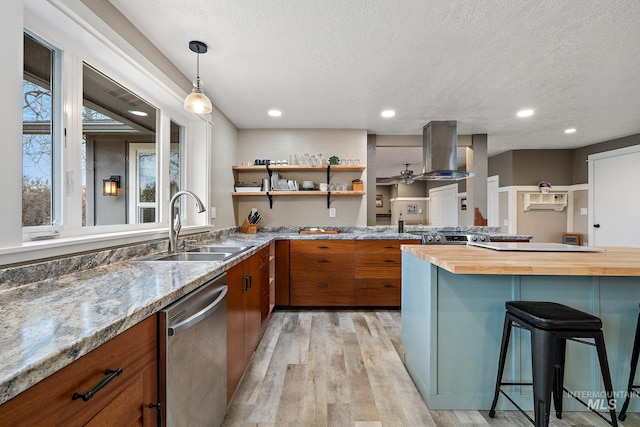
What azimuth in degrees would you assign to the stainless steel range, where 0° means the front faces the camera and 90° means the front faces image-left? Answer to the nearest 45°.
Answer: approximately 0°

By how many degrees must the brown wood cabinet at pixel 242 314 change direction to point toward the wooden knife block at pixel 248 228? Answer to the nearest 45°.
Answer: approximately 90° to its left

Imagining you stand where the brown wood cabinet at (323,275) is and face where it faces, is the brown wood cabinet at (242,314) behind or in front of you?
in front

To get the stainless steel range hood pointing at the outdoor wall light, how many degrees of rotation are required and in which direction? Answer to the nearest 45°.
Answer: approximately 45° to its right

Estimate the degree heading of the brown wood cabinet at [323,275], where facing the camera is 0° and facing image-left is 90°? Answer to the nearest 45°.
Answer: approximately 0°

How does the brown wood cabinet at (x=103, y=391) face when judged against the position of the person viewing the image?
facing the viewer and to the right of the viewer

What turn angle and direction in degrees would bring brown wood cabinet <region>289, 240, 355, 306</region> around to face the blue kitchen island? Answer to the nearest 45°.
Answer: approximately 45° to its left

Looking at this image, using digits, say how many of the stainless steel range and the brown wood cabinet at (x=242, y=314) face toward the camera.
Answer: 1

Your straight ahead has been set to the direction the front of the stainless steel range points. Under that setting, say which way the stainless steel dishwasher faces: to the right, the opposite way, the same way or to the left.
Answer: to the left

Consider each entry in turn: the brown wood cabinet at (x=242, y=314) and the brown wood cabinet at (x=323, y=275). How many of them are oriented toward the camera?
1

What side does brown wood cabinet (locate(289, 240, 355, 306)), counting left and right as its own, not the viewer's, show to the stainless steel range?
left

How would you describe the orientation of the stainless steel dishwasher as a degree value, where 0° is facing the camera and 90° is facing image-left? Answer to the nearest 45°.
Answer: approximately 315°

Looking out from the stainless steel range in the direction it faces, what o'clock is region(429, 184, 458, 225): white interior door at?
The white interior door is roughly at 6 o'clock from the stainless steel range.

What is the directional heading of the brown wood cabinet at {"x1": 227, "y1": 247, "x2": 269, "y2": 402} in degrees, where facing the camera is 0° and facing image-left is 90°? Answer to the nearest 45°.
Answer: approximately 270°
